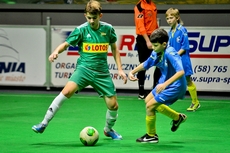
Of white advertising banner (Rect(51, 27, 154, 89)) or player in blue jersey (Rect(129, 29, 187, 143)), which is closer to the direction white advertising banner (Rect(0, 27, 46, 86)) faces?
the player in blue jersey

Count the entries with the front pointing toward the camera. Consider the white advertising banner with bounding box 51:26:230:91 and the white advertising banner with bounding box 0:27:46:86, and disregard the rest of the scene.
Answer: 2

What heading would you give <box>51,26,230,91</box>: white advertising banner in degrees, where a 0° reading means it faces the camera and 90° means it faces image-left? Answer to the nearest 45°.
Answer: approximately 0°

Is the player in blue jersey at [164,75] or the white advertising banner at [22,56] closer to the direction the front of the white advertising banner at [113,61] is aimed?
the player in blue jersey

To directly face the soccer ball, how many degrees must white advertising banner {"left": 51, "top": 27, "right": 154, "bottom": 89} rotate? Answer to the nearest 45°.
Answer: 0° — it already faces it

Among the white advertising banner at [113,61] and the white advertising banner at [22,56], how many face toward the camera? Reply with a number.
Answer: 2
